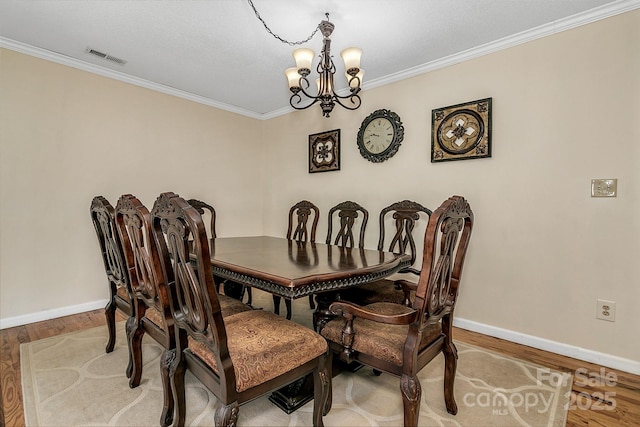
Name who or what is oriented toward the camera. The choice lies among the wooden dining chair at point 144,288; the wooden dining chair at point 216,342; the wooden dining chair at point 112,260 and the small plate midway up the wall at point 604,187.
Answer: the small plate midway up the wall

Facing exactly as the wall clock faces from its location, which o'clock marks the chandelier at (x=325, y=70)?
The chandelier is roughly at 11 o'clock from the wall clock.

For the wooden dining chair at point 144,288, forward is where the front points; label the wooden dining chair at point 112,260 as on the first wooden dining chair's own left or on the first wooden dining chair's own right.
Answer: on the first wooden dining chair's own left

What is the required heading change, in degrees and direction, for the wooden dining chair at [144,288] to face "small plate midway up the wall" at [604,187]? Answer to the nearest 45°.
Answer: approximately 45° to its right

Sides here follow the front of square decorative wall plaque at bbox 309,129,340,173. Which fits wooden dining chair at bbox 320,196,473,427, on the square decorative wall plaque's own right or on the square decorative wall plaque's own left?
on the square decorative wall plaque's own left

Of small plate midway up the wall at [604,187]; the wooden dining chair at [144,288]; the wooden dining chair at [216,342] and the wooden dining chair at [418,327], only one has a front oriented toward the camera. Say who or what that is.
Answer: the small plate midway up the wall
